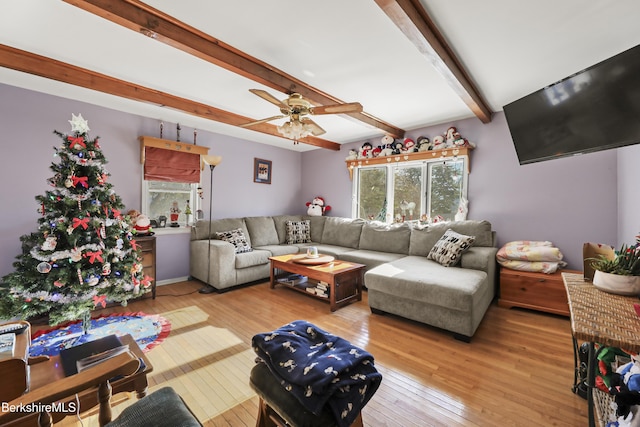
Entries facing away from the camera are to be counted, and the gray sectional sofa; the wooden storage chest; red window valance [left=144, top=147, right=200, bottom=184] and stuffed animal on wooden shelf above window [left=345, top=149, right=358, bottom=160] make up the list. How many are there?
0

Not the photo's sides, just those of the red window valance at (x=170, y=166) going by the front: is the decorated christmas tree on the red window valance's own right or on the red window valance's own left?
on the red window valance's own right

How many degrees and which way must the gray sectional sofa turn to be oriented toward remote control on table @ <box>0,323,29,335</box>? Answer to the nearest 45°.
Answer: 0° — it already faces it

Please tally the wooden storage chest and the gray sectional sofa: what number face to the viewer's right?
0

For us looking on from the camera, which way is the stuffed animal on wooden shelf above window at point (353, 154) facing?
facing the viewer and to the left of the viewer

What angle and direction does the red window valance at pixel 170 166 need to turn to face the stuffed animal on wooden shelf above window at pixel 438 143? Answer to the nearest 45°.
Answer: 0° — it already faces it

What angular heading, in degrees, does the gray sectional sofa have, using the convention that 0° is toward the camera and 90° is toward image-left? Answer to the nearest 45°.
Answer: approximately 45°

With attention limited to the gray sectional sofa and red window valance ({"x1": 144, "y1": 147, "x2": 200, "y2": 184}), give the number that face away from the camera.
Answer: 0

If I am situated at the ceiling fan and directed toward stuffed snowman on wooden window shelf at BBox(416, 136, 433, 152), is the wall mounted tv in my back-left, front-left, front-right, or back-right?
front-right

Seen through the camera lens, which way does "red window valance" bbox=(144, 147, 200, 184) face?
facing the viewer and to the right of the viewer

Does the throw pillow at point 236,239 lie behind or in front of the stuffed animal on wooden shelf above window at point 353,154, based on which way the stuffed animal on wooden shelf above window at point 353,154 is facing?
in front

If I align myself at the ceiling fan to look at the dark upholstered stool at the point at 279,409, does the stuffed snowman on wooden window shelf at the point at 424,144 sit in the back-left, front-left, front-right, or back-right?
back-left

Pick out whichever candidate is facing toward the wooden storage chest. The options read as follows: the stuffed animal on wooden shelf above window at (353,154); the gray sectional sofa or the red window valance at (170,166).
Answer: the red window valance

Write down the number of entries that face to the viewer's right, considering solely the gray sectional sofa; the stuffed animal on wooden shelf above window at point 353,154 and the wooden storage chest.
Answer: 0

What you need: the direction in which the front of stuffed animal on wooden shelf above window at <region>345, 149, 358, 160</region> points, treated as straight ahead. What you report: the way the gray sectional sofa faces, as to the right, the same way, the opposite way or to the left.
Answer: the same way

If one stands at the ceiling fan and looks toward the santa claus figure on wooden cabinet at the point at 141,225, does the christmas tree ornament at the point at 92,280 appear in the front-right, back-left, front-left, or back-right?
front-left
